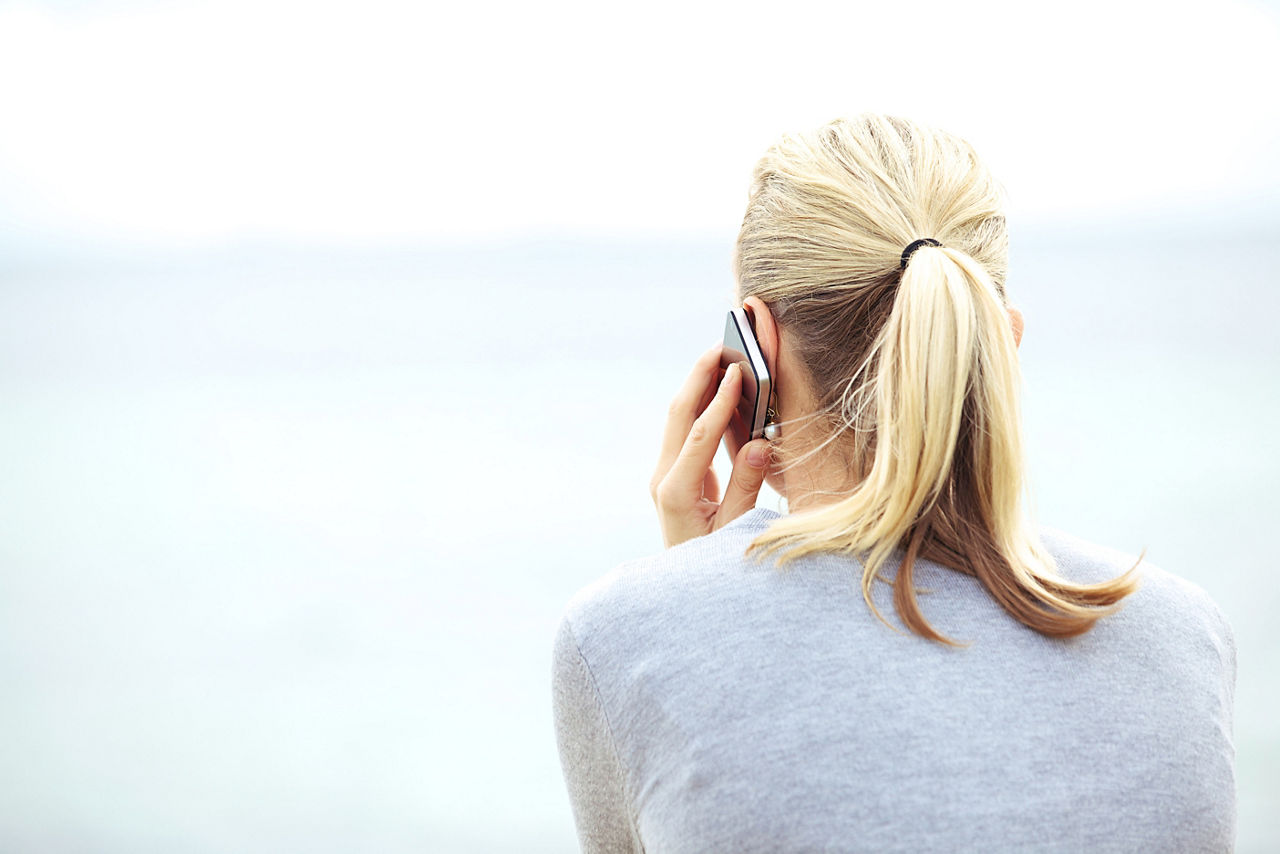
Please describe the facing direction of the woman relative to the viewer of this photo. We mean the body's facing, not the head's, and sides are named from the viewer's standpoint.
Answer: facing away from the viewer

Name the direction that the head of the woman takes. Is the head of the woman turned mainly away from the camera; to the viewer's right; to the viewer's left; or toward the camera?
away from the camera
